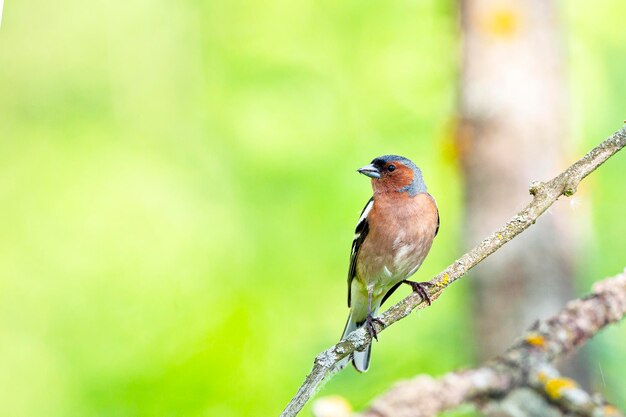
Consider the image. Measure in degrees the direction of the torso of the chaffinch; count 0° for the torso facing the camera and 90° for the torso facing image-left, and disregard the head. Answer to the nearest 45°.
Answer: approximately 315°
